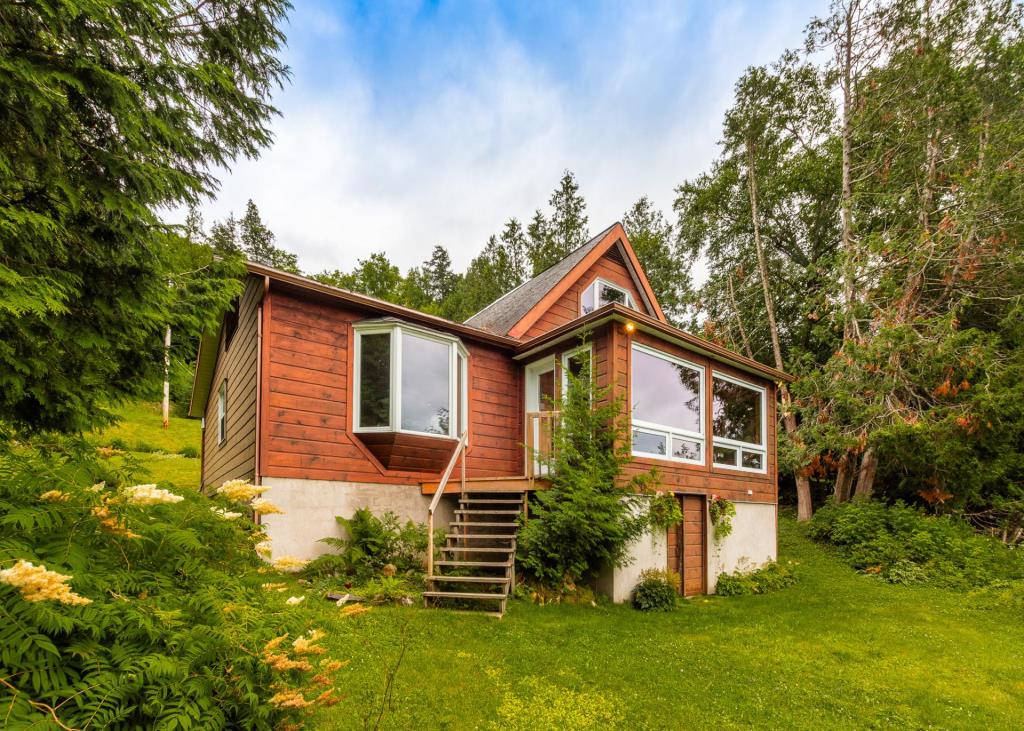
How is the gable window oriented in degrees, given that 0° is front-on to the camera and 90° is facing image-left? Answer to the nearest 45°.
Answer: approximately 315°

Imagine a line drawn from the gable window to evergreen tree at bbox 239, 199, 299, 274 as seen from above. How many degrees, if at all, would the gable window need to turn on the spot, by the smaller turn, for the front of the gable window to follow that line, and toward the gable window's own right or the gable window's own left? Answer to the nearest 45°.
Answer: approximately 180°

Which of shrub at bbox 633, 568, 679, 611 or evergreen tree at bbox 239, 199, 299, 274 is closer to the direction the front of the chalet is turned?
the shrub

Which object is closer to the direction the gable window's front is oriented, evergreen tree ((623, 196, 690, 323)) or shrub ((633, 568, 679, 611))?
the shrub

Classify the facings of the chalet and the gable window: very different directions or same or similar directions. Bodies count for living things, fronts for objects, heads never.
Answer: same or similar directions

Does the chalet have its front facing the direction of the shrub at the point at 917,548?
no

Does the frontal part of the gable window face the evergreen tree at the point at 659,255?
no

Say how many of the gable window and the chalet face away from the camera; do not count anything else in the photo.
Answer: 0

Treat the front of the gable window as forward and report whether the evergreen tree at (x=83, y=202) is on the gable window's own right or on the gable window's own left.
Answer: on the gable window's own right
